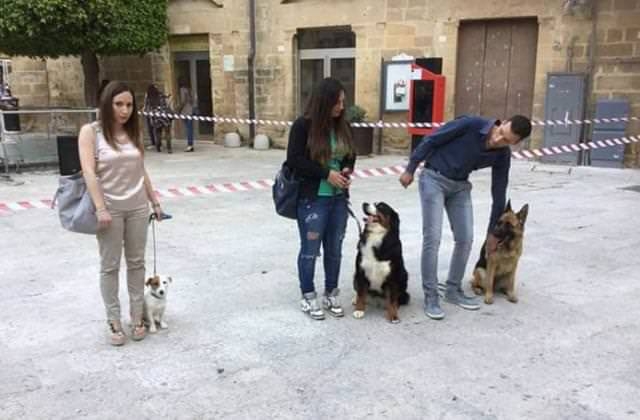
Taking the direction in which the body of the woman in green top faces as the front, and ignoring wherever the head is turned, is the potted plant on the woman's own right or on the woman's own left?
on the woman's own left

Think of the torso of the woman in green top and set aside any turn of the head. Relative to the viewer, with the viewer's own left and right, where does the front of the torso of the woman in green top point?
facing the viewer and to the right of the viewer

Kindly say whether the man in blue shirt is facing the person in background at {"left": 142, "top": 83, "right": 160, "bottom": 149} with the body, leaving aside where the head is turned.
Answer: no

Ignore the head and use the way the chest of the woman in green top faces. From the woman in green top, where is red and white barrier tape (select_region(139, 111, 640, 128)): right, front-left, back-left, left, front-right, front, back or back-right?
back-left

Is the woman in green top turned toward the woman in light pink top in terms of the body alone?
no

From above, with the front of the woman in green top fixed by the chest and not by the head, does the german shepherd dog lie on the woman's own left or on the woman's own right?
on the woman's own left

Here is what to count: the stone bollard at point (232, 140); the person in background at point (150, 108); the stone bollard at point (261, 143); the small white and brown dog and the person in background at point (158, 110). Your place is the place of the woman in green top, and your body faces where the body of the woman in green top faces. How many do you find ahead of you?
0

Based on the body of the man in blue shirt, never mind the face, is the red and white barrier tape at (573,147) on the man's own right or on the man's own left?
on the man's own left

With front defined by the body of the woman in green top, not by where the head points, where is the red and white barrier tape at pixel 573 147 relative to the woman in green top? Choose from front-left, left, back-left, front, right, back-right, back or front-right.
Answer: left

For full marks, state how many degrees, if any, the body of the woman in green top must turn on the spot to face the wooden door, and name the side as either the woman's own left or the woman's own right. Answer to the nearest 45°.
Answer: approximately 90° to the woman's own left

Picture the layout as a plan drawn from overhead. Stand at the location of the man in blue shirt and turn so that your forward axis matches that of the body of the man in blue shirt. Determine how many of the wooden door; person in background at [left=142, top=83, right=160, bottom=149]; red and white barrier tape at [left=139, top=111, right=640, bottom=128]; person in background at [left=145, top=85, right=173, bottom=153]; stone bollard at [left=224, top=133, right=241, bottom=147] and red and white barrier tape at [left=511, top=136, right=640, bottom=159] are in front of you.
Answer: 0

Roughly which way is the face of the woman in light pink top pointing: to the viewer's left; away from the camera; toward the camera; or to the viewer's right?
toward the camera

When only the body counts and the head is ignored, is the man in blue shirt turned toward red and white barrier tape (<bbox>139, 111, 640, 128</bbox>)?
no
